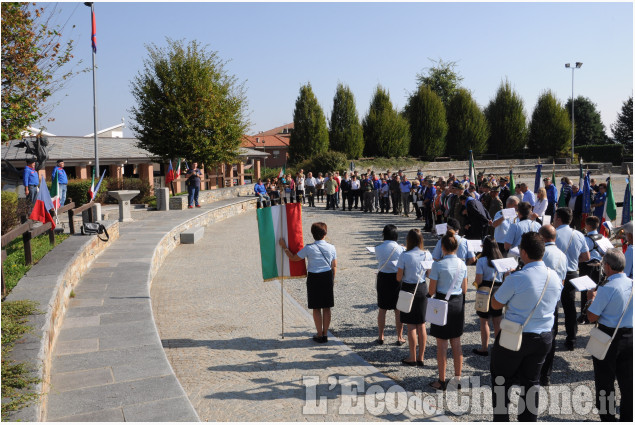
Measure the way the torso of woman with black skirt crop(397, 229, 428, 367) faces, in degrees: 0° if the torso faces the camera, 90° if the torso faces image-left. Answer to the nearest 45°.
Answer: approximately 135°

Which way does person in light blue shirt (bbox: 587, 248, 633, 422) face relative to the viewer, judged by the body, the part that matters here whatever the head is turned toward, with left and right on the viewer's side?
facing away from the viewer and to the left of the viewer

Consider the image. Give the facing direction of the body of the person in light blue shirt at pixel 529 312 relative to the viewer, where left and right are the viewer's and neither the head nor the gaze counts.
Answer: facing away from the viewer and to the left of the viewer

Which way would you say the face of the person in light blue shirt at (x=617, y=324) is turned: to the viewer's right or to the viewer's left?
to the viewer's left

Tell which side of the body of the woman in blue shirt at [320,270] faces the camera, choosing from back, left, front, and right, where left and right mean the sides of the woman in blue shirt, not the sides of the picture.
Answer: back

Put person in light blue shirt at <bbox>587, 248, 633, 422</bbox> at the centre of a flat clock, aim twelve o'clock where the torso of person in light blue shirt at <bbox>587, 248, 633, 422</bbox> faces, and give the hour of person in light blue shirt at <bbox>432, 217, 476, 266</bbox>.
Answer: person in light blue shirt at <bbox>432, 217, 476, 266</bbox> is roughly at 12 o'clock from person in light blue shirt at <bbox>587, 248, 633, 422</bbox>.

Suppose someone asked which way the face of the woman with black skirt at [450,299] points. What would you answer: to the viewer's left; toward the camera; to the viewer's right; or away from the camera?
away from the camera

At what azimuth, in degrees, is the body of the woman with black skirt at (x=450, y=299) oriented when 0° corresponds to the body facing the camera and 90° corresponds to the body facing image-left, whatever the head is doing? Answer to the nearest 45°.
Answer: approximately 135°

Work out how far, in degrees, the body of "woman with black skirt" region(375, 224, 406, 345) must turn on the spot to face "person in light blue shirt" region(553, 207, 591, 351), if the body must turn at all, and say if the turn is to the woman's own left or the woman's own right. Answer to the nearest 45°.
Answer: approximately 90° to the woman's own right

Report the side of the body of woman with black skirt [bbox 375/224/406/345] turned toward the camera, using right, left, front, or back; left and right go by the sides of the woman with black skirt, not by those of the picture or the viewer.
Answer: back

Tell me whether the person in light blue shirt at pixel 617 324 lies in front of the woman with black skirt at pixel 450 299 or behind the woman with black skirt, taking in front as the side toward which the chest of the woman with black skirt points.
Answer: behind

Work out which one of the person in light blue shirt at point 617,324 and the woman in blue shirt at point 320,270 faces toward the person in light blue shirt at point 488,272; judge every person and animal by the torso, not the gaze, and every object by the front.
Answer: the person in light blue shirt at point 617,324
